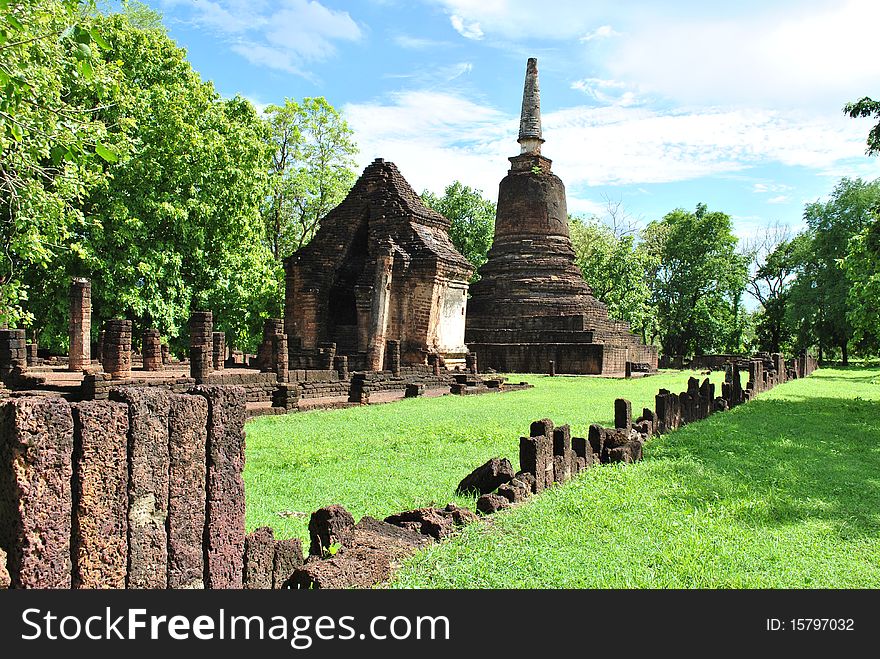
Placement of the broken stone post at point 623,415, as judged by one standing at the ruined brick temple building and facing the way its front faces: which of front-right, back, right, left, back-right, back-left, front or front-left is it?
front-left

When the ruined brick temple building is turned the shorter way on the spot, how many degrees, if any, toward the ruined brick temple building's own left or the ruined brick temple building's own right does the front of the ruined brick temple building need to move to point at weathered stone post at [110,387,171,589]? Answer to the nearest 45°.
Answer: approximately 45° to the ruined brick temple building's own left

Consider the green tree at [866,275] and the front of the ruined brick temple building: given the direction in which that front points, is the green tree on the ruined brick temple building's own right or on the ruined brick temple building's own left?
on the ruined brick temple building's own left

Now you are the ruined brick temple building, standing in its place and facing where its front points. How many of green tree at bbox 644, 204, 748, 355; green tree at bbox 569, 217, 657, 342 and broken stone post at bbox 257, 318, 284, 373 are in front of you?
1

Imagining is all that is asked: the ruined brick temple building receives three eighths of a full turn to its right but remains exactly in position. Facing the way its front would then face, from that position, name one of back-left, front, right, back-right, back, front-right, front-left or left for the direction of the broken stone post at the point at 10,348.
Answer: back-left

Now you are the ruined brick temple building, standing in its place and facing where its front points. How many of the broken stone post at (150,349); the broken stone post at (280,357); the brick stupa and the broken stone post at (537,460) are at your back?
1

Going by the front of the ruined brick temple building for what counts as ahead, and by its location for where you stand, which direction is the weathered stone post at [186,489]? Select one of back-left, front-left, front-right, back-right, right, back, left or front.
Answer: front-left

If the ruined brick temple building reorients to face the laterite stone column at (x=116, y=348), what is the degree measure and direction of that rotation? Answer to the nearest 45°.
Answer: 0° — it already faces it

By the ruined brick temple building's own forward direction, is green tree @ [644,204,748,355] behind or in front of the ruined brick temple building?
behind

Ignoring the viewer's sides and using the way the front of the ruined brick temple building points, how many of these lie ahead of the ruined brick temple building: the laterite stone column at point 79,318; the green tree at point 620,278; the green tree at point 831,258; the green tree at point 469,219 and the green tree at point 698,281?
1

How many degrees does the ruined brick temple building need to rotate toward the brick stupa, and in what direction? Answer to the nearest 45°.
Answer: approximately 180°

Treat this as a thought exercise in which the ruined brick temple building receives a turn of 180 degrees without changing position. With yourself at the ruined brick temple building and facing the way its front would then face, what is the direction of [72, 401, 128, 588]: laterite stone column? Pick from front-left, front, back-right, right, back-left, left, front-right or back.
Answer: back-right

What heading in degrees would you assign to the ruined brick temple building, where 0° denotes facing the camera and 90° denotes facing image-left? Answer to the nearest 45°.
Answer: approximately 45°

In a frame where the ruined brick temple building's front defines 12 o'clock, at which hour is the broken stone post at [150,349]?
The broken stone post is roughly at 12 o'clock from the ruined brick temple building.

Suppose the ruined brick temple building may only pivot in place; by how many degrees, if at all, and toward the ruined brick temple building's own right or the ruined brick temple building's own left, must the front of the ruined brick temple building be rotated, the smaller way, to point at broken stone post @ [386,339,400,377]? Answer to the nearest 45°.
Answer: approximately 45° to the ruined brick temple building's own left

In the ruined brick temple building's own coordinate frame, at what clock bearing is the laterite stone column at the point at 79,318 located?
The laterite stone column is roughly at 12 o'clock from the ruined brick temple building.
